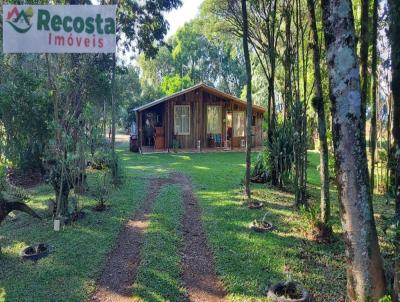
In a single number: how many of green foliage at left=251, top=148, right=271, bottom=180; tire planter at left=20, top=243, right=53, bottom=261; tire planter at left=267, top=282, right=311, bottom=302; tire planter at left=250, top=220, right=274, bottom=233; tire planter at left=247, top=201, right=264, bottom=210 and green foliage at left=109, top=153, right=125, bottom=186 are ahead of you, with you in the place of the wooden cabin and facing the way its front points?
6

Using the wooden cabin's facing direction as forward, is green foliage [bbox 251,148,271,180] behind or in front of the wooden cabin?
in front

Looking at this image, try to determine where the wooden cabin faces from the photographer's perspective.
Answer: facing the viewer

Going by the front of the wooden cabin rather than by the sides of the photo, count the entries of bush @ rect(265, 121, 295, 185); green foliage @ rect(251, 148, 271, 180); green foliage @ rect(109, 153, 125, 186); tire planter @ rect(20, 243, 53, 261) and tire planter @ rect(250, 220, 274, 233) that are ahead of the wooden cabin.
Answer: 5

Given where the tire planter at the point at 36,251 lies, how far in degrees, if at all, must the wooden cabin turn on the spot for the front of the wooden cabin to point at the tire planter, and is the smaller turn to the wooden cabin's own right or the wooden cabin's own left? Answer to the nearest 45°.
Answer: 0° — it already faces it

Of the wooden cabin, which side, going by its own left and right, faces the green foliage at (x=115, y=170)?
front

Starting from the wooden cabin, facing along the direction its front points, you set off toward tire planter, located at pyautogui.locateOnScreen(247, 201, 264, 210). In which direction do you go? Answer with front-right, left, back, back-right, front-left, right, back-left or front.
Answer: front

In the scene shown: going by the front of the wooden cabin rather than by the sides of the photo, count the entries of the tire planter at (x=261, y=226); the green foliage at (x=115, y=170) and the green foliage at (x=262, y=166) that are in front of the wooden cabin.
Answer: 3

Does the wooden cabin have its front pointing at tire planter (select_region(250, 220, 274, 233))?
yes

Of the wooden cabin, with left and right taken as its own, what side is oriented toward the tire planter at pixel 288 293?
front

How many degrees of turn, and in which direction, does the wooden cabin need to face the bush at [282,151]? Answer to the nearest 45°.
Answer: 0° — it already faces it

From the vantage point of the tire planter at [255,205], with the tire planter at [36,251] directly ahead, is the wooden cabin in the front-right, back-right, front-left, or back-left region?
back-right

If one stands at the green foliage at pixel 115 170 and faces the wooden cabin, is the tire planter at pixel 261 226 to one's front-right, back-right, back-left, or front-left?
back-right
